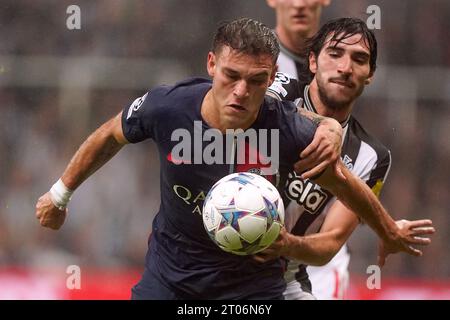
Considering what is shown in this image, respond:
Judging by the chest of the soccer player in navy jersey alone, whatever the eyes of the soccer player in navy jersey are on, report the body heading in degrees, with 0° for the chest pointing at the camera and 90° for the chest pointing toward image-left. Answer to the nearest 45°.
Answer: approximately 0°

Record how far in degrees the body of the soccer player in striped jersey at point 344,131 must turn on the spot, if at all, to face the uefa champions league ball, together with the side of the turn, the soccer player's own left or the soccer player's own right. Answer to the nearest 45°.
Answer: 0° — they already face it

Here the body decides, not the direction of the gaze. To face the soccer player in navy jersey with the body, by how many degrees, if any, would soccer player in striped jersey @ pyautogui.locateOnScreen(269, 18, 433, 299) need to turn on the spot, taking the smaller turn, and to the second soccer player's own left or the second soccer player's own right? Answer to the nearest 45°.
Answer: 0° — they already face them

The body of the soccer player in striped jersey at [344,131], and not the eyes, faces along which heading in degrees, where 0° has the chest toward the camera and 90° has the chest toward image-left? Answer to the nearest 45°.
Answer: approximately 45°
